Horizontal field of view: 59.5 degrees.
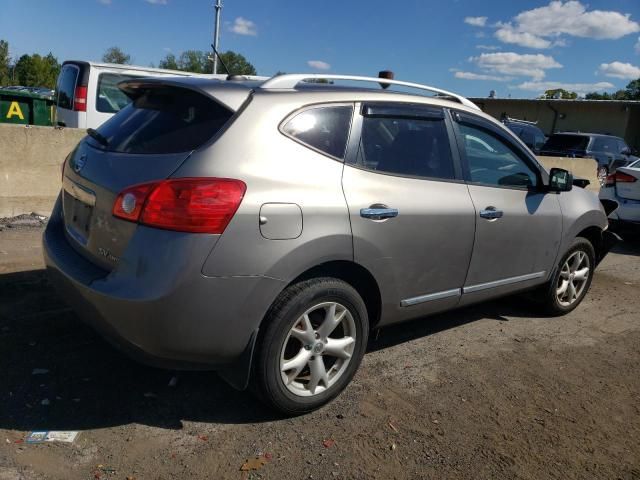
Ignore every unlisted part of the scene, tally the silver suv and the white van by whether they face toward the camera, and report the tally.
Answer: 0

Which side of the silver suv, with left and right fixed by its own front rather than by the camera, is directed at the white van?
left

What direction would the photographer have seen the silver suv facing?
facing away from the viewer and to the right of the viewer

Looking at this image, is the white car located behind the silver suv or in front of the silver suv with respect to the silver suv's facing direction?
in front

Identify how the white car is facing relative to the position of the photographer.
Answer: facing away from the viewer and to the right of the viewer

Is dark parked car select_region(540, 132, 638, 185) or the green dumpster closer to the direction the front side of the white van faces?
the dark parked car

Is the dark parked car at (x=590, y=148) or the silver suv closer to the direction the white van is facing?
the dark parked car

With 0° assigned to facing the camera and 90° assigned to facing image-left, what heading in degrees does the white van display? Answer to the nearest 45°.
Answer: approximately 225°

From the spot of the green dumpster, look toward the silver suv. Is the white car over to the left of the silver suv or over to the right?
left

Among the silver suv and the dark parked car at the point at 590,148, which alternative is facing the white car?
the silver suv

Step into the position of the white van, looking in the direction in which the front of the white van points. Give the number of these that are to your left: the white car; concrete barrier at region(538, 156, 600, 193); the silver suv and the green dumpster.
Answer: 1

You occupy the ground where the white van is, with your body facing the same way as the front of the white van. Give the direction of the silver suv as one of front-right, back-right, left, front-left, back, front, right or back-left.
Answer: back-right

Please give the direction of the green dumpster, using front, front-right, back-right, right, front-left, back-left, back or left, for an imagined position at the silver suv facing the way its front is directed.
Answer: left
